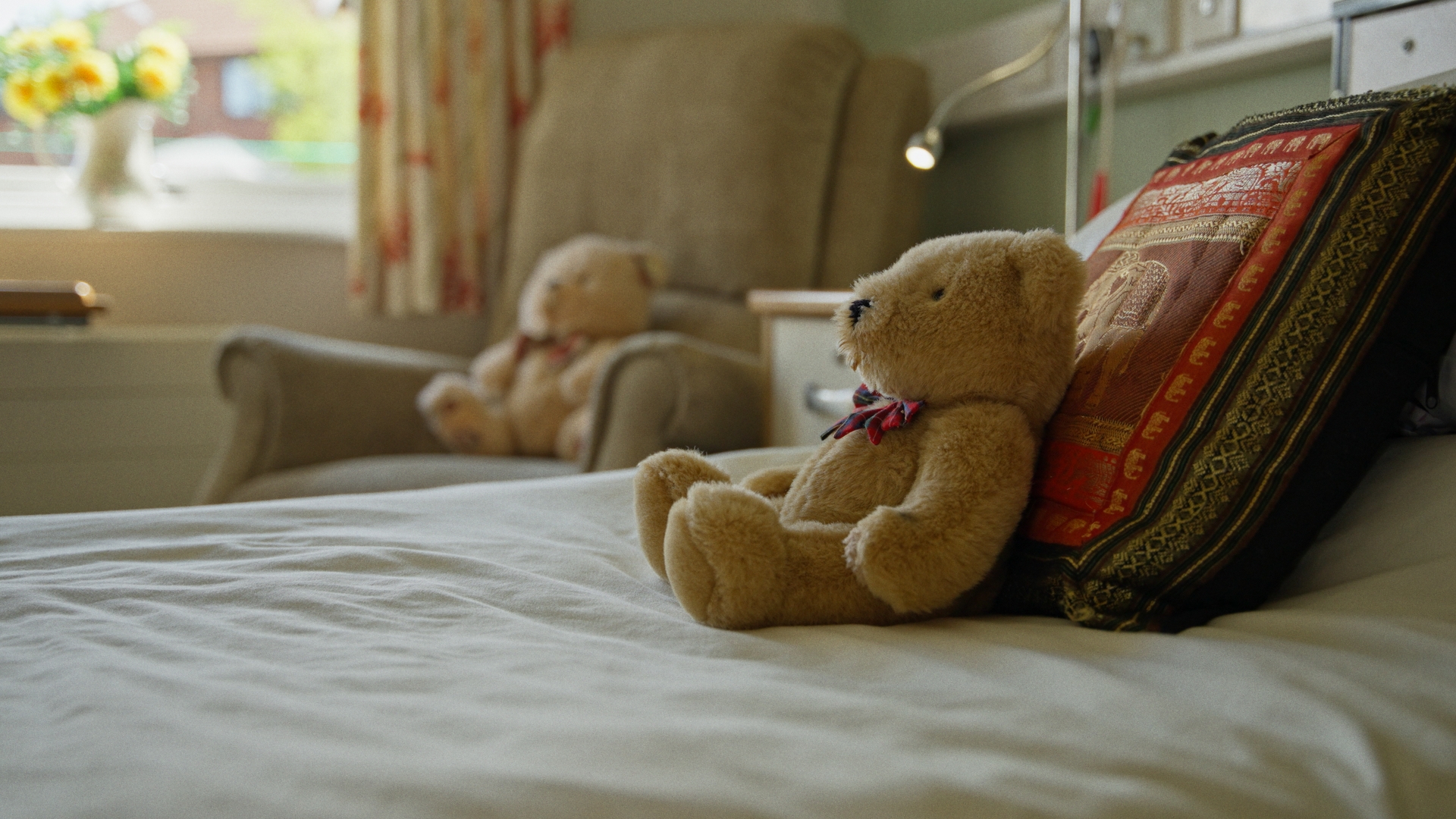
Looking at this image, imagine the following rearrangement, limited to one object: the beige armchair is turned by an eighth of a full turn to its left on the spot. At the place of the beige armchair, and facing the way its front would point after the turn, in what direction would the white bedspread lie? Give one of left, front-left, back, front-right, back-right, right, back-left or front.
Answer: front

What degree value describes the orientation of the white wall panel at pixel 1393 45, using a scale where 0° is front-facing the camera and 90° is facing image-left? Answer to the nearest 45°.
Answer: approximately 45°

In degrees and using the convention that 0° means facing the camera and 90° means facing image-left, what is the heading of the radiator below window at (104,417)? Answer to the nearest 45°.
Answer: approximately 0°

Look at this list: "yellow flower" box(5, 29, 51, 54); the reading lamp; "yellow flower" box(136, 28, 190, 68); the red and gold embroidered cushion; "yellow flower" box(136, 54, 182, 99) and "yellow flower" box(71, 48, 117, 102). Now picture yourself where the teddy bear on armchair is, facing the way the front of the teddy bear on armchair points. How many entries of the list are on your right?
4

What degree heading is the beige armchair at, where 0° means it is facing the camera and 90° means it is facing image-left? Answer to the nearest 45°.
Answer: approximately 45°

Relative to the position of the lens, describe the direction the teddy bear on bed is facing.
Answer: facing to the left of the viewer
